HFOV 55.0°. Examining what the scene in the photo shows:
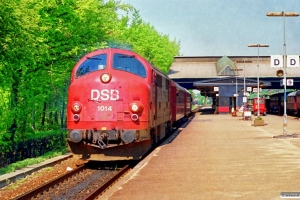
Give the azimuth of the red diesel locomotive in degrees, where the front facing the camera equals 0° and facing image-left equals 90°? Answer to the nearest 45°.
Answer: approximately 0°
